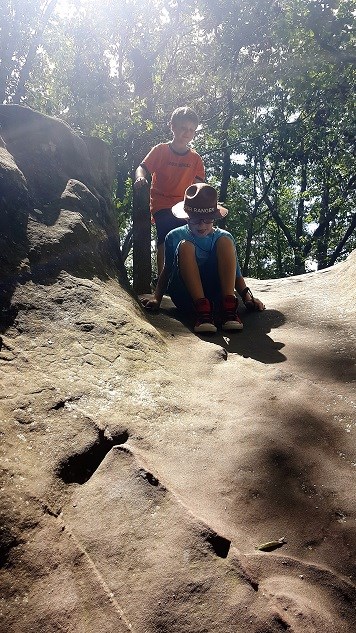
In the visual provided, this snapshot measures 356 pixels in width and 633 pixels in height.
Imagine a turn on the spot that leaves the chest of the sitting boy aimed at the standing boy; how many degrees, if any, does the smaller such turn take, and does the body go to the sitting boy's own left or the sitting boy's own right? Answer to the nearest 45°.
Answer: approximately 180°

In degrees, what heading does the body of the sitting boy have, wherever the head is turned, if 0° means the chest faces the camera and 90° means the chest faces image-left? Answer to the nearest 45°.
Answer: approximately 0°

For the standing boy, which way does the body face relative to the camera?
toward the camera

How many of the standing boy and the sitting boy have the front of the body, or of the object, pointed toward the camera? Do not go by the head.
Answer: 2
